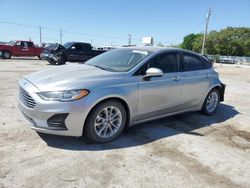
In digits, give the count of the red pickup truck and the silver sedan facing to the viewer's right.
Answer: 0

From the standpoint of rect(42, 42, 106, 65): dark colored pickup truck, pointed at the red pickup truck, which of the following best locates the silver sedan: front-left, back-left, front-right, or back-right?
back-left

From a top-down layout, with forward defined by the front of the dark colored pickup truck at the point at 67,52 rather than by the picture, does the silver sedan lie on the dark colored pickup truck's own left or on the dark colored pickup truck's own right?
on the dark colored pickup truck's own left

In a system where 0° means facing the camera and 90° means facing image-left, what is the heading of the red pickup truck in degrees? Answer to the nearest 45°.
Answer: approximately 90°

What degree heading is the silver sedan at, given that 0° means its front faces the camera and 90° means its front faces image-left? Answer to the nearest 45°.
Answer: approximately 45°

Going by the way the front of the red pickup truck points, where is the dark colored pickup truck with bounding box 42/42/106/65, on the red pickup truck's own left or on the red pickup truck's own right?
on the red pickup truck's own left

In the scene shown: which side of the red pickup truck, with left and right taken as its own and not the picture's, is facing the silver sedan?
left

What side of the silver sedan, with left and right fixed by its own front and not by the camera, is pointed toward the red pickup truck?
right

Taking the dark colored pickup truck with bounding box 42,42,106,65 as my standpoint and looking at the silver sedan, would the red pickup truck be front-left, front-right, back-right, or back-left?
back-right
